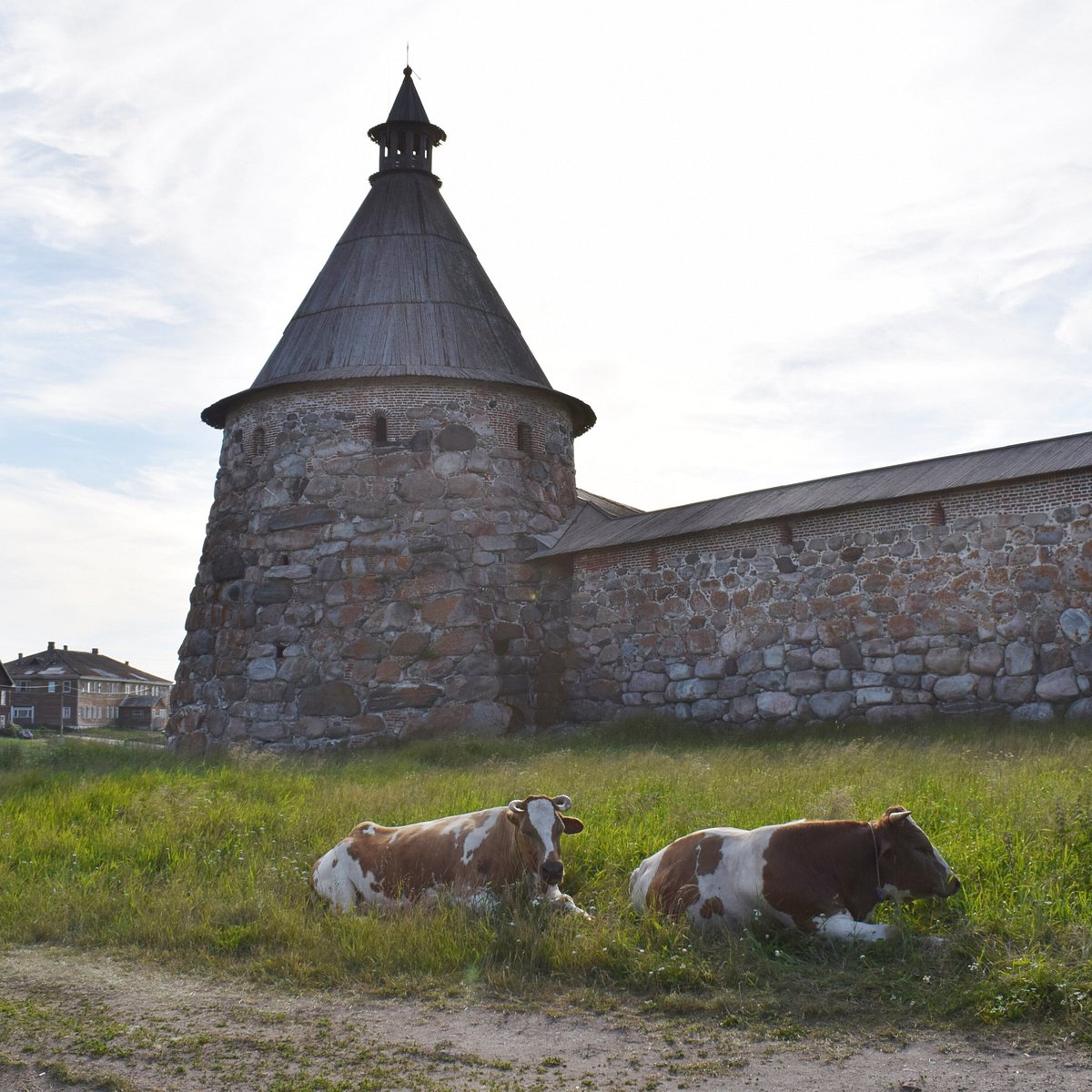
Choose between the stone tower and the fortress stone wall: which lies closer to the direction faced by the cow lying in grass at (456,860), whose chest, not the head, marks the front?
the fortress stone wall

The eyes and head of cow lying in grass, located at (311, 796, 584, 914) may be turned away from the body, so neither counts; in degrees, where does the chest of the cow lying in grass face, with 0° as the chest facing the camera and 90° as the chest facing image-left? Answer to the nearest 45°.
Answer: approximately 270°

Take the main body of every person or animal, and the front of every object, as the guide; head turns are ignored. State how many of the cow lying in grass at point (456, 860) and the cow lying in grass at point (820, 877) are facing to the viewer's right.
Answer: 2

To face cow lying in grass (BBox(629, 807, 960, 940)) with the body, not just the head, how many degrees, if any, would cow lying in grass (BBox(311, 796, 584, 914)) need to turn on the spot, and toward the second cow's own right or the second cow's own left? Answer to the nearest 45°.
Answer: approximately 45° to the second cow's own right

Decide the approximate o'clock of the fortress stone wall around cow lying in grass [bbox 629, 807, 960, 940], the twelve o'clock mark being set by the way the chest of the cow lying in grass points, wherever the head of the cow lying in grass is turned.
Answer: The fortress stone wall is roughly at 9 o'clock from the cow lying in grass.

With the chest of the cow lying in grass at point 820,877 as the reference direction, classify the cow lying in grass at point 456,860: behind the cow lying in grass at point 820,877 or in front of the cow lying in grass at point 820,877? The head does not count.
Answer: behind

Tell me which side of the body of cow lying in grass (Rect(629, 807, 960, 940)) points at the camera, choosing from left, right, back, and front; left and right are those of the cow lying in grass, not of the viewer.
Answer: right

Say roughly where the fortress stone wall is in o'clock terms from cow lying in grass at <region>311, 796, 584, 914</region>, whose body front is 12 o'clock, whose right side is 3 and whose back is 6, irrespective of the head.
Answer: The fortress stone wall is roughly at 10 o'clock from the cow lying in grass.

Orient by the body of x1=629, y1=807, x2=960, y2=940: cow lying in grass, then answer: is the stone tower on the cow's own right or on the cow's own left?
on the cow's own left

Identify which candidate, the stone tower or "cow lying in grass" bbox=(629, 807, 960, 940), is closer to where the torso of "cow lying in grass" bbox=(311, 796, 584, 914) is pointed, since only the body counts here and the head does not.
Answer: the cow lying in grass

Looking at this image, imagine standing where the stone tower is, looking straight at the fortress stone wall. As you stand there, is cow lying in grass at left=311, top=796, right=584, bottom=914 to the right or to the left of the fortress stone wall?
right
